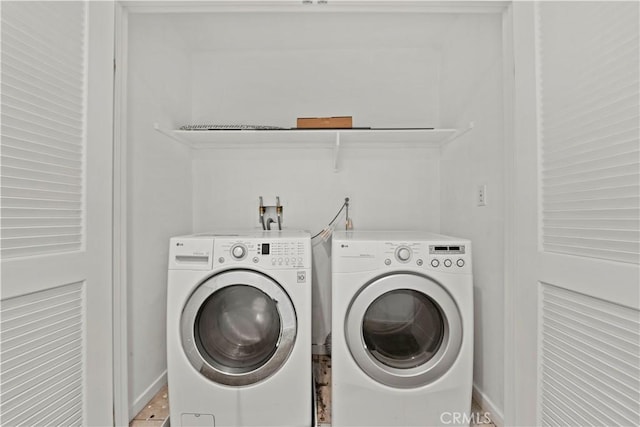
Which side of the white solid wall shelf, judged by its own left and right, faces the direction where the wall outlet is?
left

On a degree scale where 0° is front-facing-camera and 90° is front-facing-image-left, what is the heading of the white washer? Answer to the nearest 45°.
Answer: approximately 0°

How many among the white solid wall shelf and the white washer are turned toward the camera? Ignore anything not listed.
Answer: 2

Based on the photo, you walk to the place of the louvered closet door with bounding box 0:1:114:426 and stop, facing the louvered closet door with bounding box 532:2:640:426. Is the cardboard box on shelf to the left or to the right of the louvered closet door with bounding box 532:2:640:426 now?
left

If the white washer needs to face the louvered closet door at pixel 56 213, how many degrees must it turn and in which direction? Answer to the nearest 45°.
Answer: approximately 90° to its right
